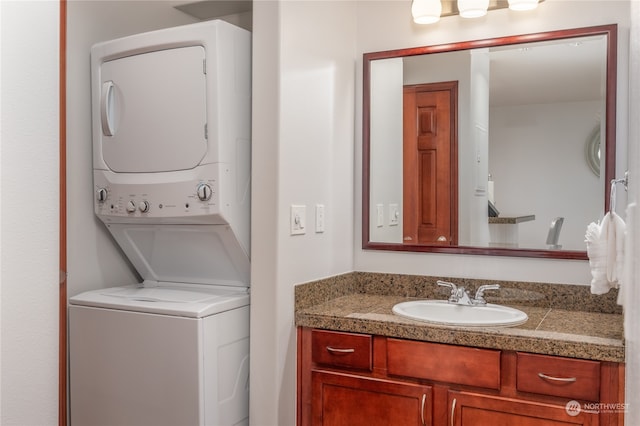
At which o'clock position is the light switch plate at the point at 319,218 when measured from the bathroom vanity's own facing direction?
The light switch plate is roughly at 4 o'clock from the bathroom vanity.

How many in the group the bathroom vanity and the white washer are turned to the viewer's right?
0

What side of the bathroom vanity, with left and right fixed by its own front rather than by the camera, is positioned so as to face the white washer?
right

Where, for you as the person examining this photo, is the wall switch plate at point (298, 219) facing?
facing the viewer and to the right of the viewer

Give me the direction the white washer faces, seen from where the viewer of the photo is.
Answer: facing the viewer and to the left of the viewer

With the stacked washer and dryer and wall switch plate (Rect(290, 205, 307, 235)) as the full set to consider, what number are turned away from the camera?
0

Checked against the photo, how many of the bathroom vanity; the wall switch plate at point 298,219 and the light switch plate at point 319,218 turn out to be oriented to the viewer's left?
0

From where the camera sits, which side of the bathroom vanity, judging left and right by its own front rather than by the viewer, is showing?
front

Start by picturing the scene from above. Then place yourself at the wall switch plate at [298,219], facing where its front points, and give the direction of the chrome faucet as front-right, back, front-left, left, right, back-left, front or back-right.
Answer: front-left

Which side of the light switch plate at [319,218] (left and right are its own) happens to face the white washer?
right

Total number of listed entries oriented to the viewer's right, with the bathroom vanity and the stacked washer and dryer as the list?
0
